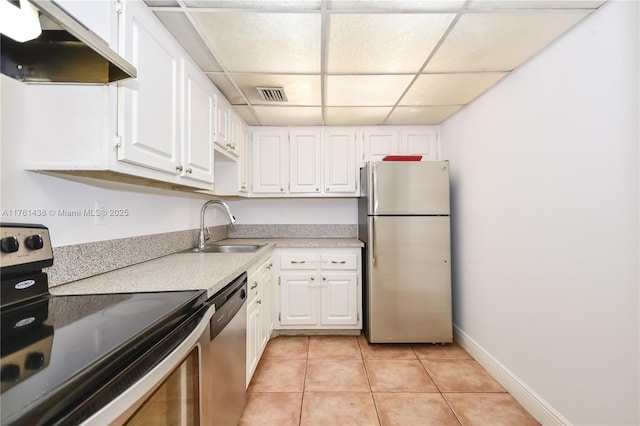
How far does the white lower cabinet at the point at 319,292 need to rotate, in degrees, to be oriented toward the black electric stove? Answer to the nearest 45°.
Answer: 0° — it already faces it

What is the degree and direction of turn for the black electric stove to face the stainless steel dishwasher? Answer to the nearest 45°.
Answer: approximately 90° to its left

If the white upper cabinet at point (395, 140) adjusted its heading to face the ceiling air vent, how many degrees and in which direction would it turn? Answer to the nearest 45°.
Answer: approximately 45° to its right

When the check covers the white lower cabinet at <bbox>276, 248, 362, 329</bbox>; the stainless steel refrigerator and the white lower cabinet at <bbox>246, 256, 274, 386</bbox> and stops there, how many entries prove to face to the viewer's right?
1

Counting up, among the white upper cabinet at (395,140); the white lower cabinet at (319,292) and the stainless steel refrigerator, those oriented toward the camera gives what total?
3

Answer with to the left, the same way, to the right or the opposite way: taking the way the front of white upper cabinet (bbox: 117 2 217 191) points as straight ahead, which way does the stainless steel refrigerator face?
to the right

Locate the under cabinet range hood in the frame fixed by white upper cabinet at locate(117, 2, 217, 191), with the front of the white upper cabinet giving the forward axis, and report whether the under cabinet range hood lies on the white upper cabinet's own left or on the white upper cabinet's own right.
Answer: on the white upper cabinet's own right

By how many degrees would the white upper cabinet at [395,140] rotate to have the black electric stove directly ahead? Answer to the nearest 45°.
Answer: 0° — it already faces it

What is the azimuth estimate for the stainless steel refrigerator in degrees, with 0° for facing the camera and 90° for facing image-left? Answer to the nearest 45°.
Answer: approximately 0°

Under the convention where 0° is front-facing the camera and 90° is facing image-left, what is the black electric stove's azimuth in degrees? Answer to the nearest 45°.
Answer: approximately 315°

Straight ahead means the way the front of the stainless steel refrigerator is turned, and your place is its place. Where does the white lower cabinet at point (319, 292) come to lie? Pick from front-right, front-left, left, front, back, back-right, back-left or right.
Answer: right

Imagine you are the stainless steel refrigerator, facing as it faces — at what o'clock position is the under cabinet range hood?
The under cabinet range hood is roughly at 1 o'clock from the stainless steel refrigerator.

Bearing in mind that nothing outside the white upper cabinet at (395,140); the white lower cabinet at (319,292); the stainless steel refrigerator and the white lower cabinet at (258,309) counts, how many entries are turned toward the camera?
3

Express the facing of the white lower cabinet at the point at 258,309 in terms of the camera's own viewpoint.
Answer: facing to the right of the viewer
